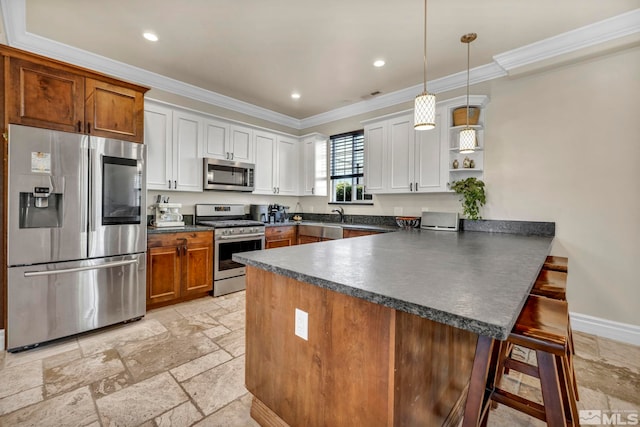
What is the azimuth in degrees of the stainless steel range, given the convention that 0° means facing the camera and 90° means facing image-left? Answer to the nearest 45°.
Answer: approximately 315°

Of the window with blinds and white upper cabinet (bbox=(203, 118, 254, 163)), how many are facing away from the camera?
0

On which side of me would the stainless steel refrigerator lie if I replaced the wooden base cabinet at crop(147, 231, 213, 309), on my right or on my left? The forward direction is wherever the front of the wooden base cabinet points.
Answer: on my right

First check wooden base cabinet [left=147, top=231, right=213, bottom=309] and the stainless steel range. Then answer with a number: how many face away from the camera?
0

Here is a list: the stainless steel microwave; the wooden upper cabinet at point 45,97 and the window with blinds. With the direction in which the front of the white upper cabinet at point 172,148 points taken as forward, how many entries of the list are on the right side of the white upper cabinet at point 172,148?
1

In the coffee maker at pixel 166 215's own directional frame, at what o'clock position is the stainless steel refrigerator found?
The stainless steel refrigerator is roughly at 3 o'clock from the coffee maker.

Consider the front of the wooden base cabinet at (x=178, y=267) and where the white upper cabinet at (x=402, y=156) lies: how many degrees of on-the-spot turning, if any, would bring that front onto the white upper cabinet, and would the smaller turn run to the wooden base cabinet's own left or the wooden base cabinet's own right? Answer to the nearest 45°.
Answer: approximately 45° to the wooden base cabinet's own left

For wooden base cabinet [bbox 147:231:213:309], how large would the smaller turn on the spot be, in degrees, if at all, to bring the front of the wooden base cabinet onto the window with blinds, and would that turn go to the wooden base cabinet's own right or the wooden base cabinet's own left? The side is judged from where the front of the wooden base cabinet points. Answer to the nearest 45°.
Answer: approximately 45° to the wooden base cabinet's own left

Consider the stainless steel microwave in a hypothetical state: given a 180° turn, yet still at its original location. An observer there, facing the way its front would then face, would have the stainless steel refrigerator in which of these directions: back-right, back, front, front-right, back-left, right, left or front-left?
left
